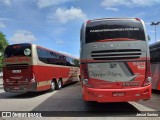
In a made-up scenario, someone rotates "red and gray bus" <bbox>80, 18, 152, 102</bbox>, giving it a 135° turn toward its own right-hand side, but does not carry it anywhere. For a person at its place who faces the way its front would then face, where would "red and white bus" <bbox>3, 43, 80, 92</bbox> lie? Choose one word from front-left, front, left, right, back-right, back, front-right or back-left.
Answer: back

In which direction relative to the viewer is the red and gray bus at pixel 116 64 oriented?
away from the camera
